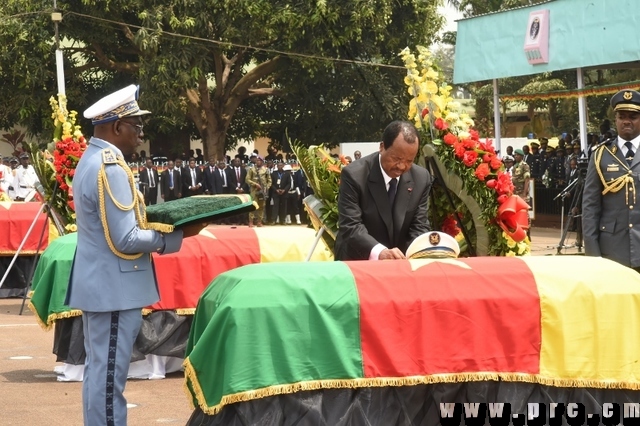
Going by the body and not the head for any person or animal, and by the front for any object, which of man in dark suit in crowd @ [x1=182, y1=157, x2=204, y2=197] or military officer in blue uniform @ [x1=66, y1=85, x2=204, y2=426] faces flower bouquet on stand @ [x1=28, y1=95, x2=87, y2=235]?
the man in dark suit in crowd

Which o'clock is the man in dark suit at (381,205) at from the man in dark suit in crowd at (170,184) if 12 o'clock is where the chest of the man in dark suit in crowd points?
The man in dark suit is roughly at 12 o'clock from the man in dark suit in crowd.

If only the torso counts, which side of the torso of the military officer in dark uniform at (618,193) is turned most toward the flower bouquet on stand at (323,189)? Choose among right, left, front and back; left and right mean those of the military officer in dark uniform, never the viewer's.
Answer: right

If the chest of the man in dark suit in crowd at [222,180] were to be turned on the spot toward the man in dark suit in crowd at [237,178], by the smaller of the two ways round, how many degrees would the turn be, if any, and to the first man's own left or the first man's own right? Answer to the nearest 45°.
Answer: approximately 90° to the first man's own left

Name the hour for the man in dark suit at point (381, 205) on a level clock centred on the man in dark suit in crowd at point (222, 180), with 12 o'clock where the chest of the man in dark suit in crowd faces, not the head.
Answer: The man in dark suit is roughly at 12 o'clock from the man in dark suit in crowd.

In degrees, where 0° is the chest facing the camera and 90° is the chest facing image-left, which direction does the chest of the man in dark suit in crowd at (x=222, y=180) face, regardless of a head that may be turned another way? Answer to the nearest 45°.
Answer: approximately 0°

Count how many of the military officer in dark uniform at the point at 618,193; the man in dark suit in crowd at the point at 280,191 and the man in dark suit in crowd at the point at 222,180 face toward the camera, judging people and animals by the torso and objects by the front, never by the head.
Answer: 3

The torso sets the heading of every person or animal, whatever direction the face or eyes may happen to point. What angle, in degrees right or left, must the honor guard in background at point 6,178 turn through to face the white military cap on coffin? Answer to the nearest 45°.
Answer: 0° — it already faces it

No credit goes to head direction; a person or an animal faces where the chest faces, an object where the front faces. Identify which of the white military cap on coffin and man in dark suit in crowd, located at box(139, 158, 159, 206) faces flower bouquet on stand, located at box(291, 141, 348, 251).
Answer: the man in dark suit in crowd

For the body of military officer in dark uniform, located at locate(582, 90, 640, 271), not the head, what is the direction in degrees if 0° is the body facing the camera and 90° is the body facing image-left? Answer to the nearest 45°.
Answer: approximately 0°

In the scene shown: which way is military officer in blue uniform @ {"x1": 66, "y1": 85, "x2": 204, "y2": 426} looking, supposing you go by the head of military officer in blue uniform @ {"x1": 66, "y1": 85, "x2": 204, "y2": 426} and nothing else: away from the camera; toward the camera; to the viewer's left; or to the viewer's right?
to the viewer's right

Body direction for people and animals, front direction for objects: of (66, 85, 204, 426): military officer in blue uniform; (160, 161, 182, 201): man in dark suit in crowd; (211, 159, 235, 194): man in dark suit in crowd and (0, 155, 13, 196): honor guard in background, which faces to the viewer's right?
the military officer in blue uniform

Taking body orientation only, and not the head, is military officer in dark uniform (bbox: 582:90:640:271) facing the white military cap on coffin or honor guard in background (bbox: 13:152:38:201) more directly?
the white military cap on coffin

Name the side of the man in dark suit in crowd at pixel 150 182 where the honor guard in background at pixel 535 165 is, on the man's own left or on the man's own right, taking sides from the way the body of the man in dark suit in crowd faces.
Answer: on the man's own left

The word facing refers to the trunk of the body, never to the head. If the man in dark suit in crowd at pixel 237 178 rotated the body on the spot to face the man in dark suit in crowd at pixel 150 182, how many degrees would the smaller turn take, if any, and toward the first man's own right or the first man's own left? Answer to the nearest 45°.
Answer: approximately 90° to the first man's own right
